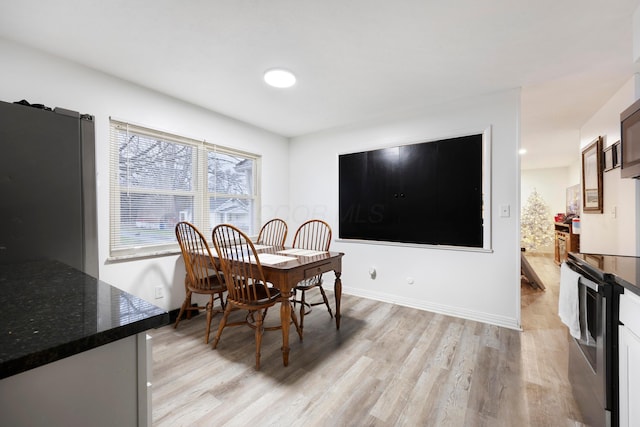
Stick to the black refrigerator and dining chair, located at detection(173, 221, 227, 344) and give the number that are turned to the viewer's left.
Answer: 0

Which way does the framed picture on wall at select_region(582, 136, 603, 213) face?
to the viewer's left

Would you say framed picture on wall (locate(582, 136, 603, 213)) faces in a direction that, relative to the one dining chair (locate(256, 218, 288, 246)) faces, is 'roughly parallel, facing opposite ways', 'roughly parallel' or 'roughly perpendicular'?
roughly perpendicular

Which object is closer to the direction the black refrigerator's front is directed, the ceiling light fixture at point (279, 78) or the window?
the ceiling light fixture

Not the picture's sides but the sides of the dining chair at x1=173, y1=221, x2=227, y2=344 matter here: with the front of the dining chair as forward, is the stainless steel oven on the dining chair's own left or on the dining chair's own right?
on the dining chair's own right

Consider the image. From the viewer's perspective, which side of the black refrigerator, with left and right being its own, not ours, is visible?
right

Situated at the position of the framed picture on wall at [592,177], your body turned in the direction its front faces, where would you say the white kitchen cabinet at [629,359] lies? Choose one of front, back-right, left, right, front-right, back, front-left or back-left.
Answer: left

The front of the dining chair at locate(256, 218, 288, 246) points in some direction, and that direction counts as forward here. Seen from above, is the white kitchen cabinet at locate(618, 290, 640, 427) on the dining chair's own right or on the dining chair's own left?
on the dining chair's own left

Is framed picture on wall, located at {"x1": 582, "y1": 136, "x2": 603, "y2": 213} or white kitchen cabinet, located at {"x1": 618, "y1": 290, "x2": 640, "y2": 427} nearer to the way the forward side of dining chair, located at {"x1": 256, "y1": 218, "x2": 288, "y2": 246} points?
the white kitchen cabinet

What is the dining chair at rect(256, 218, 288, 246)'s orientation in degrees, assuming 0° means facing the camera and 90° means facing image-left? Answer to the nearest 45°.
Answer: approximately 45°

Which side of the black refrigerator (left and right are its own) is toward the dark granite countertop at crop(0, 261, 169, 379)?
right

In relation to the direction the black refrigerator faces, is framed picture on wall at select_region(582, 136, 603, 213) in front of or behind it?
in front
